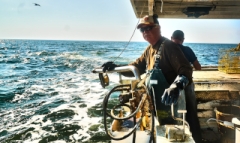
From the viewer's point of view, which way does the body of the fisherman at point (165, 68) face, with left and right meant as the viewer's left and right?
facing the viewer and to the left of the viewer
